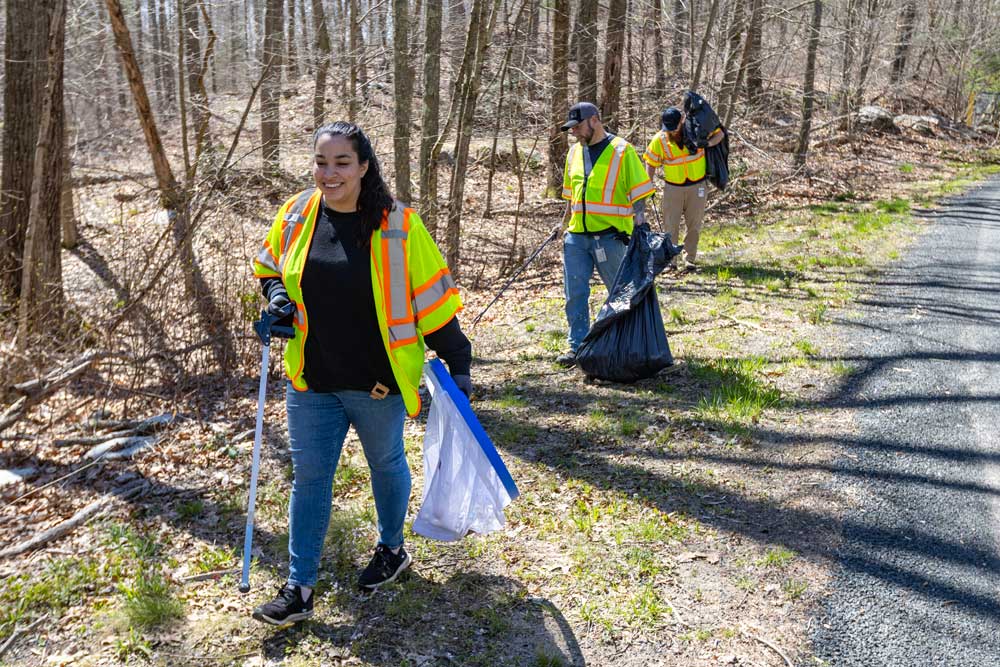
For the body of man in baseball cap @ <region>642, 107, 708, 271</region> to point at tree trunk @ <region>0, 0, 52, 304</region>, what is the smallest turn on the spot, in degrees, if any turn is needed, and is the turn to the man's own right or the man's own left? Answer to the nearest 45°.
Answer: approximately 90° to the man's own right

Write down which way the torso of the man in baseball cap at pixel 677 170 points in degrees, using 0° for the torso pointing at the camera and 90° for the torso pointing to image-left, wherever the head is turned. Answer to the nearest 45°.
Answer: approximately 0°

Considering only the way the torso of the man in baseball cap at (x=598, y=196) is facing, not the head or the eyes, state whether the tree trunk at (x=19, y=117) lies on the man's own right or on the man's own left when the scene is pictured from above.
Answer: on the man's own right

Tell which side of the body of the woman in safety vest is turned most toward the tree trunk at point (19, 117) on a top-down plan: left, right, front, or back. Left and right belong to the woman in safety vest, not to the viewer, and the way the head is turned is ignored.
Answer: right

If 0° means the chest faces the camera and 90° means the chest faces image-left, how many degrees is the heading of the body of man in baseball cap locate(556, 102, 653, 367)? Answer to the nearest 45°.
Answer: approximately 45°

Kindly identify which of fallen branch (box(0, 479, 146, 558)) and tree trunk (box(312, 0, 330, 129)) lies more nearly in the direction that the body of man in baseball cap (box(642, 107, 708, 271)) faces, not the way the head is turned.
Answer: the fallen branch

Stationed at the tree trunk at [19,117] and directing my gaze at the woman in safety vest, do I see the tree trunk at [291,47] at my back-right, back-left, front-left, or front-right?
back-left

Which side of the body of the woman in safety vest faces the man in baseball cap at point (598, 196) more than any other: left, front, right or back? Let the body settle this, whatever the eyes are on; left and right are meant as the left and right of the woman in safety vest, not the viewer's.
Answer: back

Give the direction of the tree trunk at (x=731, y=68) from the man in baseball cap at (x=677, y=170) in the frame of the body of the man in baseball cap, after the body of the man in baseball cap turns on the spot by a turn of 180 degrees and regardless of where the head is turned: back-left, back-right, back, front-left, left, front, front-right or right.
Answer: front

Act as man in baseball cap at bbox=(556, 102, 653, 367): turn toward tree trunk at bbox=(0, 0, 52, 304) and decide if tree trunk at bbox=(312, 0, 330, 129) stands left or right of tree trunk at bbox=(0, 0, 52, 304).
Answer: right

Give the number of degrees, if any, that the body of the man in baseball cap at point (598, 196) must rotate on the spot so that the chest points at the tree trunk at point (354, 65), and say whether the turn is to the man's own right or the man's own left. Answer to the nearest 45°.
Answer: approximately 90° to the man's own right
